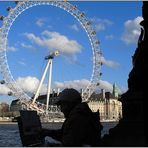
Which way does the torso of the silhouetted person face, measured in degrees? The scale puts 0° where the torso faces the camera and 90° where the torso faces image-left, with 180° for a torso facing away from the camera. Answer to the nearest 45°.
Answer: approximately 90°

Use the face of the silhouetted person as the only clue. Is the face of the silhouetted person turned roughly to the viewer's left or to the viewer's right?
to the viewer's left
